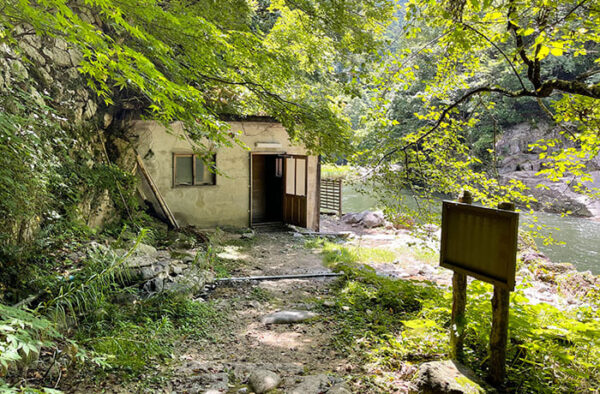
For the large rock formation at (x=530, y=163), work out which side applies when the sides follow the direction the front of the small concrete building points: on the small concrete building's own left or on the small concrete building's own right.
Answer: on the small concrete building's own left

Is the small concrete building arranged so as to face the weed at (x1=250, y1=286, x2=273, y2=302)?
yes

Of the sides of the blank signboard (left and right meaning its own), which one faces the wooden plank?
right

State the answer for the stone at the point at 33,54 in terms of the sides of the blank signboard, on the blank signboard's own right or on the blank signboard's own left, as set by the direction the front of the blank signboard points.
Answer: on the blank signboard's own right

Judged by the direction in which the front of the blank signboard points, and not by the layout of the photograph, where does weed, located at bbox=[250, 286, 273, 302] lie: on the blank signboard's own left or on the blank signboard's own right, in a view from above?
on the blank signboard's own right

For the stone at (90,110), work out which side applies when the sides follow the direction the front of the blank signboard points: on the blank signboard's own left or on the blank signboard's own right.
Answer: on the blank signboard's own right

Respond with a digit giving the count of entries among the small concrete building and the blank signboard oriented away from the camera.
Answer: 0

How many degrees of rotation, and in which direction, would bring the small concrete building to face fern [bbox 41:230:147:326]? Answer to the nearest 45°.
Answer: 0° — it already faces it

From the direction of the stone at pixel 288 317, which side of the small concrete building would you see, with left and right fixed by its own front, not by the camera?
front

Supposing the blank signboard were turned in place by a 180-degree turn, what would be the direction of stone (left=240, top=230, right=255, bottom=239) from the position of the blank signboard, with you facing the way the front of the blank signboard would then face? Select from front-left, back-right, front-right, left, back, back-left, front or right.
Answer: left

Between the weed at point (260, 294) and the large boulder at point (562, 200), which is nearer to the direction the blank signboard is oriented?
the weed

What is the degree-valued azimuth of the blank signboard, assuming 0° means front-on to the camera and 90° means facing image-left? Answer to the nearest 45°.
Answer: approximately 45°
